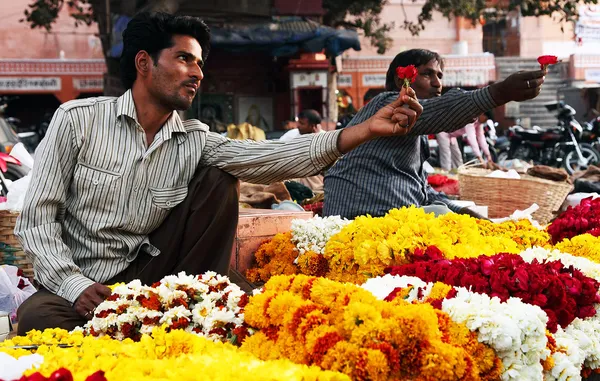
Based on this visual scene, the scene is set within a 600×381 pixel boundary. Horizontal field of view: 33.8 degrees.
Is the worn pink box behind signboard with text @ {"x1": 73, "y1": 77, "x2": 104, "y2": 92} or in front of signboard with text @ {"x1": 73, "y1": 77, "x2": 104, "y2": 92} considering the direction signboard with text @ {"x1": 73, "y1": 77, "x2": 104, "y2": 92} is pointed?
in front

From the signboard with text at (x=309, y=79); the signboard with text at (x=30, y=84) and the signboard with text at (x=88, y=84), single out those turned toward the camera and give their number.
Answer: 3

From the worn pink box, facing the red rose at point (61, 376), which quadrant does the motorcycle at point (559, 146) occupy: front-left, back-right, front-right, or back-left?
back-left

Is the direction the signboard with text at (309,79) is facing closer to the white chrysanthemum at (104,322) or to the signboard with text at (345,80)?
the white chrysanthemum

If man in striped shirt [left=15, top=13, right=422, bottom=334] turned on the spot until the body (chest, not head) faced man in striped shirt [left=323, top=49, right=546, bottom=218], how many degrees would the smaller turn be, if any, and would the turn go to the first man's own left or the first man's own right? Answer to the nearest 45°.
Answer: approximately 90° to the first man's own left

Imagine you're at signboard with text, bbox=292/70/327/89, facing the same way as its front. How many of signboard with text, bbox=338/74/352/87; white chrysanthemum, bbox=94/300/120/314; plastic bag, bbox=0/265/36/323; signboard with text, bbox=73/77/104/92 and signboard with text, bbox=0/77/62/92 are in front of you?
2

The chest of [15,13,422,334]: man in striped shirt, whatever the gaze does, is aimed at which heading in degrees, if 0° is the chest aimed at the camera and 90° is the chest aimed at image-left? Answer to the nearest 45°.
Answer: approximately 315°

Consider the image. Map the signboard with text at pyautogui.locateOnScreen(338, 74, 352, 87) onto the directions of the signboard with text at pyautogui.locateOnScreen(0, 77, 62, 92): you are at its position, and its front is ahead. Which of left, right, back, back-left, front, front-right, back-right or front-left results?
left

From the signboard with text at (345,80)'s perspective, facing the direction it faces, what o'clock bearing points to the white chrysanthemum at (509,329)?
The white chrysanthemum is roughly at 12 o'clock from the signboard with text.

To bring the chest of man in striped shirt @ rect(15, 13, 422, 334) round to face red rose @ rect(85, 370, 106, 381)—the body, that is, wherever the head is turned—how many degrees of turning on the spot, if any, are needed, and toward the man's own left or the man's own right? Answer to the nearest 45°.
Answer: approximately 45° to the man's own right
